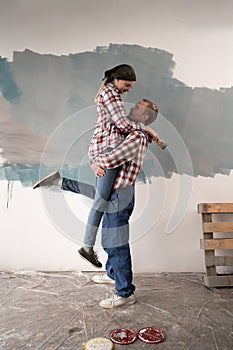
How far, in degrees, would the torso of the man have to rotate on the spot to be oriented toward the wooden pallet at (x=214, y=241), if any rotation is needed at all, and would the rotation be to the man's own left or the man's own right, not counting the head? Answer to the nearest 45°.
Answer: approximately 135° to the man's own right

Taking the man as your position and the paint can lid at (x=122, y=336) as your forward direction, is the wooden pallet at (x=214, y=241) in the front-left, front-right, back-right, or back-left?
back-left

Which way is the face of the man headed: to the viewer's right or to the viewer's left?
to the viewer's left

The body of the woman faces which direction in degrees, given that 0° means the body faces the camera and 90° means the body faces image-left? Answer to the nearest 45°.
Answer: approximately 270°

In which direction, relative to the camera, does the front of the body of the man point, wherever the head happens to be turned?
to the viewer's left
